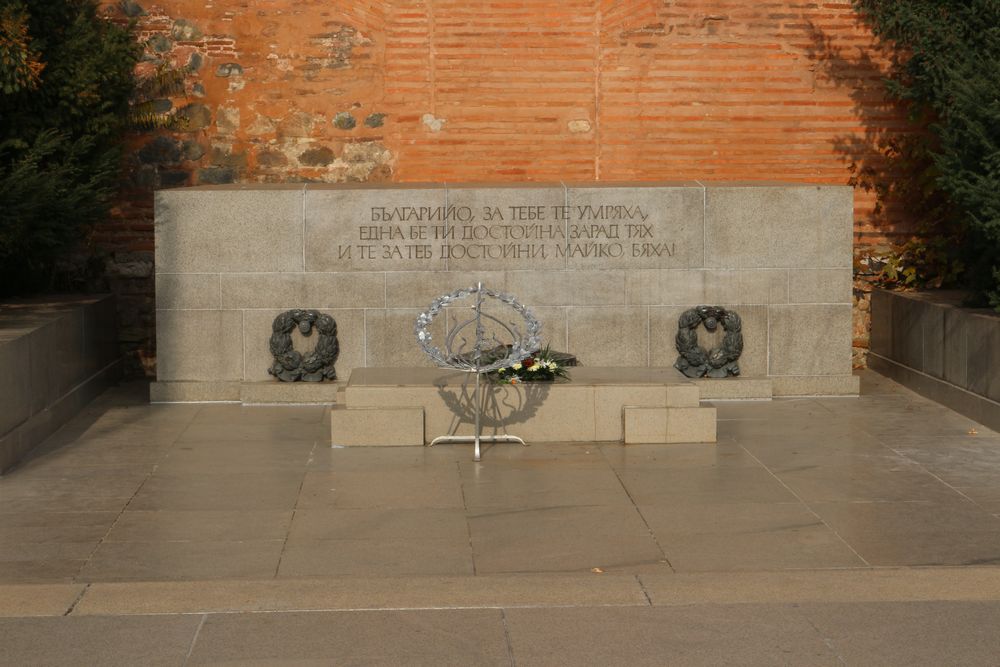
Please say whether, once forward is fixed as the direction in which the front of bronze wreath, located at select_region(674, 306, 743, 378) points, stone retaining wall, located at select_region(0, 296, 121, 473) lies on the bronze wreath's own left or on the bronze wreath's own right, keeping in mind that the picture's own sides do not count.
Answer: on the bronze wreath's own right

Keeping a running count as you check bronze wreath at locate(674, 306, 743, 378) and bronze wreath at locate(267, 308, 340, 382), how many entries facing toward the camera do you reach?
2

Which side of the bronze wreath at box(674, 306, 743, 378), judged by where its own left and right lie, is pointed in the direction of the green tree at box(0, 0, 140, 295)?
right

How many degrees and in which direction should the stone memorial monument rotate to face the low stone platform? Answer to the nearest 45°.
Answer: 0° — it already faces it

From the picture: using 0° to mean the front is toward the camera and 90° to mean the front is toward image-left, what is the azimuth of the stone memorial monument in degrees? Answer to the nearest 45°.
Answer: approximately 0°

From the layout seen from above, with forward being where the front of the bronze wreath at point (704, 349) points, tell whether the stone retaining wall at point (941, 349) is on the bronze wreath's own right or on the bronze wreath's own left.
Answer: on the bronze wreath's own left

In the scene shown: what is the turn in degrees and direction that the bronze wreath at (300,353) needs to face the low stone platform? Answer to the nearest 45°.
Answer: approximately 45° to its left

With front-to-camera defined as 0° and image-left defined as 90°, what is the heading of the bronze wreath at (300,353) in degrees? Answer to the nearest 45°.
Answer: approximately 0°
